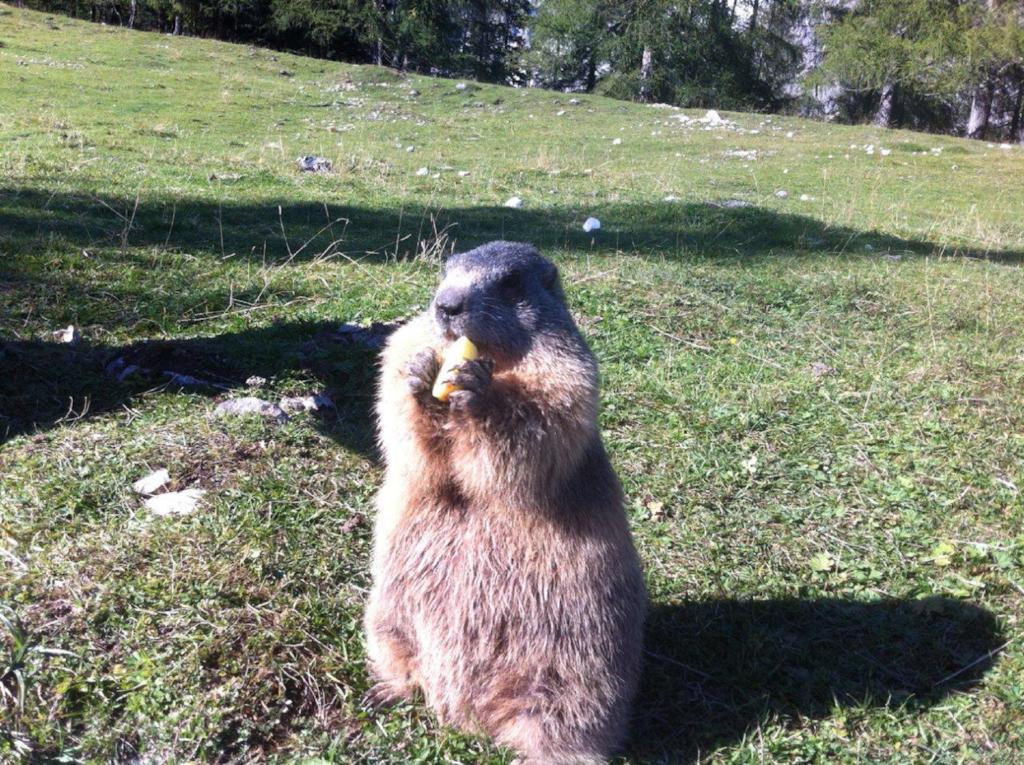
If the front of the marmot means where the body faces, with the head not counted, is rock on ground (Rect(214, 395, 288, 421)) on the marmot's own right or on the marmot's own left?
on the marmot's own right

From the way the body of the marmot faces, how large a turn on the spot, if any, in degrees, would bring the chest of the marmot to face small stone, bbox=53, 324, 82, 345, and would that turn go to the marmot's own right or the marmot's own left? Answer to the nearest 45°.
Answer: approximately 90° to the marmot's own right

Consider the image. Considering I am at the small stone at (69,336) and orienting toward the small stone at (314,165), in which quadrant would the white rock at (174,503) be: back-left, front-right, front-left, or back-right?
back-right

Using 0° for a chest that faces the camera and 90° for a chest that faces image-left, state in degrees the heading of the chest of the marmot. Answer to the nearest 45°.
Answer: approximately 45°

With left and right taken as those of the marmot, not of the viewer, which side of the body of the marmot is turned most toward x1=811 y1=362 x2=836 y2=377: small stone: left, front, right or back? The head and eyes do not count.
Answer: back

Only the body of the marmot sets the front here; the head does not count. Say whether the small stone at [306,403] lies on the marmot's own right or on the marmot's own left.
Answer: on the marmot's own right

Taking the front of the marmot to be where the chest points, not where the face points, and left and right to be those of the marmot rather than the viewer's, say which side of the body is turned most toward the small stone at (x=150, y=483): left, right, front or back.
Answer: right

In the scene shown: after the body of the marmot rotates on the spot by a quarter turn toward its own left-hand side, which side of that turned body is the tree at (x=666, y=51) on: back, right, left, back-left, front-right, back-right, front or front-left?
back-left
